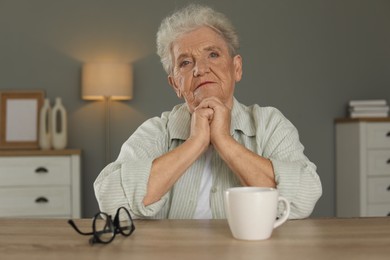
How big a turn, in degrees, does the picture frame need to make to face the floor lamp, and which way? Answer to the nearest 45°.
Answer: approximately 45° to its left

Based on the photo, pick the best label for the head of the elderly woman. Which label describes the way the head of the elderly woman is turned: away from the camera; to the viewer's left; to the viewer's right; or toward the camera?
toward the camera

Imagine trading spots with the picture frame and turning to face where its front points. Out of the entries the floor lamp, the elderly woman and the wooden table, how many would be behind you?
0

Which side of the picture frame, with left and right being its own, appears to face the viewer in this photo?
front

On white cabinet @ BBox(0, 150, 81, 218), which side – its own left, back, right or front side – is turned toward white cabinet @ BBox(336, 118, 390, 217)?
left

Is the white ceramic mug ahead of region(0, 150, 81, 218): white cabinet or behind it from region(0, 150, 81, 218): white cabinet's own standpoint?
ahead

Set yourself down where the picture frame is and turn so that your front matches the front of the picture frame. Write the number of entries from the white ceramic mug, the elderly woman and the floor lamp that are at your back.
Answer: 0

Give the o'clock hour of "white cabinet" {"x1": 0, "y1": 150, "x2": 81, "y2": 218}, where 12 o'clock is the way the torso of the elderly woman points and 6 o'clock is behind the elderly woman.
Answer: The white cabinet is roughly at 5 o'clock from the elderly woman.

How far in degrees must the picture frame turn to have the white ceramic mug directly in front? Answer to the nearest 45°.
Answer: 0° — it already faces it

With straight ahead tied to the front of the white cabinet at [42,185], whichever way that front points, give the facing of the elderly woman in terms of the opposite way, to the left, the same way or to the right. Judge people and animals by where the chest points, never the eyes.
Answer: the same way

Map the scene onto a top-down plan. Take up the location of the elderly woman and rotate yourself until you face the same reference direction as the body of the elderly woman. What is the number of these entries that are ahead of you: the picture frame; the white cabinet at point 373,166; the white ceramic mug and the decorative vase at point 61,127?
1

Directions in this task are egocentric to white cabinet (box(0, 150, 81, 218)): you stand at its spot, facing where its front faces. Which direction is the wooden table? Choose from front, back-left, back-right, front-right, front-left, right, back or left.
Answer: front

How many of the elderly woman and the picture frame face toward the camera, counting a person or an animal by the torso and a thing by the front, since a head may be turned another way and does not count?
2

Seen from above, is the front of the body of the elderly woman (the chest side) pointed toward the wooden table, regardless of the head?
yes

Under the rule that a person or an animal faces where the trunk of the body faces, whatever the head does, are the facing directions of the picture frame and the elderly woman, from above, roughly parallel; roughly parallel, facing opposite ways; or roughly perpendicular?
roughly parallel

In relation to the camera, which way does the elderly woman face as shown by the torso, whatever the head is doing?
toward the camera
